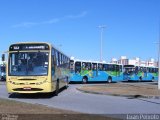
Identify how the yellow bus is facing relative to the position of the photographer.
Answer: facing the viewer

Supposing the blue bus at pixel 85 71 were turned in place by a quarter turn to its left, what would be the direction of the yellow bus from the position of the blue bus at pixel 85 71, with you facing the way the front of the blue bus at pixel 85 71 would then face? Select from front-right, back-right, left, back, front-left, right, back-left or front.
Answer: front-right

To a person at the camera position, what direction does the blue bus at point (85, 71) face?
facing the viewer and to the left of the viewer
